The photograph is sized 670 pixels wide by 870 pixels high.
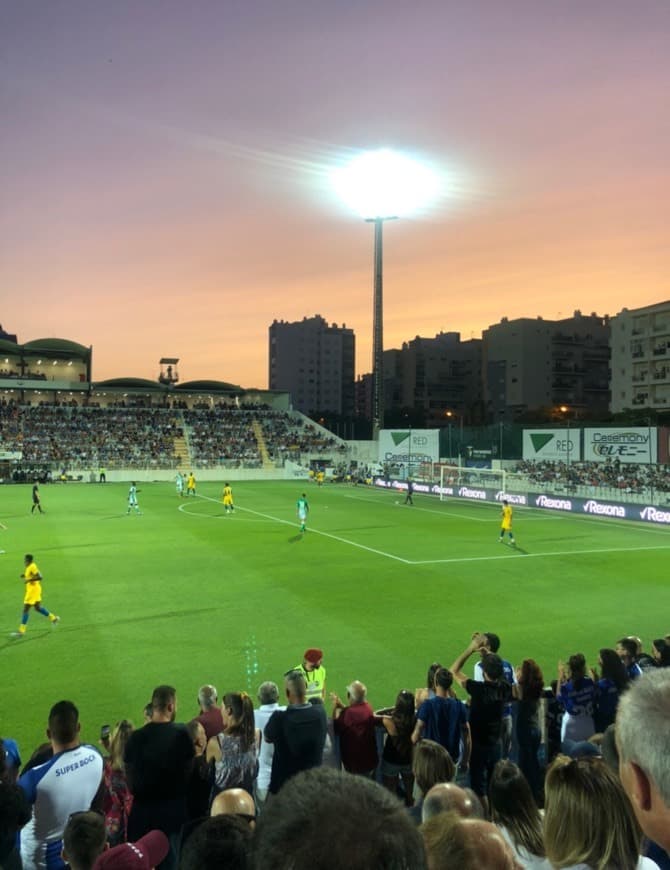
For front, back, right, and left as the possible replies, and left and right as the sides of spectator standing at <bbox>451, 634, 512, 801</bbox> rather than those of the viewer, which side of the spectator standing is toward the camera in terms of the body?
back

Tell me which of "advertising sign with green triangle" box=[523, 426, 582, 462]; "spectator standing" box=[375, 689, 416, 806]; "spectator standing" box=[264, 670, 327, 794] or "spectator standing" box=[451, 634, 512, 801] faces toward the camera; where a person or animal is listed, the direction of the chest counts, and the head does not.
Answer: the advertising sign with green triangle

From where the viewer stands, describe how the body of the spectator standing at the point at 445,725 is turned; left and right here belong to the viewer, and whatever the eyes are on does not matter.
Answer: facing away from the viewer

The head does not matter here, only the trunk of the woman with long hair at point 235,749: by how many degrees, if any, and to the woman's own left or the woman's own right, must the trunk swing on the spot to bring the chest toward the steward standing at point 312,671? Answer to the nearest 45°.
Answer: approximately 45° to the woman's own right

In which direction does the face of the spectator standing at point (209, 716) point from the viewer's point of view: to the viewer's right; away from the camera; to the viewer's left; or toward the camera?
away from the camera

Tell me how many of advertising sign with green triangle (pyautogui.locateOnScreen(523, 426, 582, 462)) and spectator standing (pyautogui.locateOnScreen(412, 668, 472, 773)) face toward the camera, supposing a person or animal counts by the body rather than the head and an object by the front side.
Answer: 1

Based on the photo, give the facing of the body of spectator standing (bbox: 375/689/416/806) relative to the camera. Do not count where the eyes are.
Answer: away from the camera

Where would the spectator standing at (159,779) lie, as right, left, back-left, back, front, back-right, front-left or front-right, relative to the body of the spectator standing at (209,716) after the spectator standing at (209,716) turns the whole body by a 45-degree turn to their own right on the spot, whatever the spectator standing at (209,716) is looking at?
back-right

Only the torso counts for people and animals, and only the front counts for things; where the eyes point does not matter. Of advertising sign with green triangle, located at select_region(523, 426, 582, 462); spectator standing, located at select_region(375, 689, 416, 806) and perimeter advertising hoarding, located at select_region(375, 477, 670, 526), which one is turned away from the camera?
the spectator standing

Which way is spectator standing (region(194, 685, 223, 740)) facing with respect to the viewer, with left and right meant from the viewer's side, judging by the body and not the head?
facing away from the viewer

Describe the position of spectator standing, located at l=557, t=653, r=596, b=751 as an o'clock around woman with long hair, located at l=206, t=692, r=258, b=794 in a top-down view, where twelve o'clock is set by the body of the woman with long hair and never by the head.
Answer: The spectator standing is roughly at 4 o'clock from the woman with long hair.

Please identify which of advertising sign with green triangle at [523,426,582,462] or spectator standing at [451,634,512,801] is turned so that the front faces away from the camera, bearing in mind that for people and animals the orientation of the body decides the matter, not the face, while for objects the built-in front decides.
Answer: the spectator standing

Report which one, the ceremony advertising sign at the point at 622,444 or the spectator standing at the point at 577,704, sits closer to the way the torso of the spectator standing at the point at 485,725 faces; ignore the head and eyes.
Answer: the ceremony advertising sign

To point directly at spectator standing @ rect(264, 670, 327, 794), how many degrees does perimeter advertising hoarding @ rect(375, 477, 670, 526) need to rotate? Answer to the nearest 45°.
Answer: approximately 45° to its left
